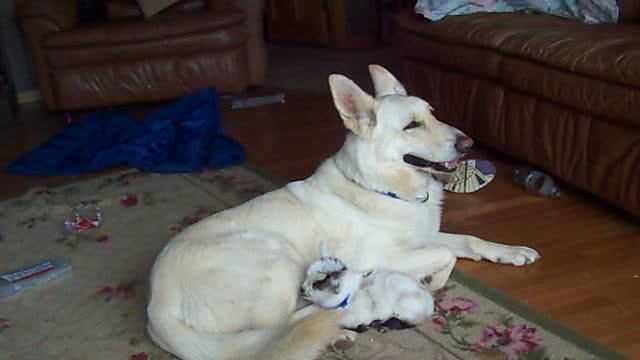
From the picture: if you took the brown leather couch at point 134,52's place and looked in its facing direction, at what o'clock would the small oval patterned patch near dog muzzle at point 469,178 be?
The small oval patterned patch near dog muzzle is roughly at 11 o'clock from the brown leather couch.

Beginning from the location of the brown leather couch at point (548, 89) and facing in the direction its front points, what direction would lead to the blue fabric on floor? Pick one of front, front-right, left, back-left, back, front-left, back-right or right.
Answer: front-right

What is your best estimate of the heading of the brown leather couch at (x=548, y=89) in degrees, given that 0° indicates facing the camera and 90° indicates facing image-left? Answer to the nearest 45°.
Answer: approximately 45°

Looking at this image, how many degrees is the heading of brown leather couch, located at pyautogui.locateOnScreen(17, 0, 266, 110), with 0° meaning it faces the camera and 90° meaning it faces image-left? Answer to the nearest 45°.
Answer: approximately 0°

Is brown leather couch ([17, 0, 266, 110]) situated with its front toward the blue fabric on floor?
yes

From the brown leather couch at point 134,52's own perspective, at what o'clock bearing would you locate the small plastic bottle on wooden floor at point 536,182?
The small plastic bottle on wooden floor is roughly at 11 o'clock from the brown leather couch.

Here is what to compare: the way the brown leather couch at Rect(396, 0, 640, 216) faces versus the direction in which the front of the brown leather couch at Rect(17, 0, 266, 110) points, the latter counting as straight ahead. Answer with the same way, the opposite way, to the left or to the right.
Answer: to the right

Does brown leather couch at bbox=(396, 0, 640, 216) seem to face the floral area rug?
yes

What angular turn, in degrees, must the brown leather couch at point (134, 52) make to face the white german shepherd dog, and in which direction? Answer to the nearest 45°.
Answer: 0° — it already faces it
